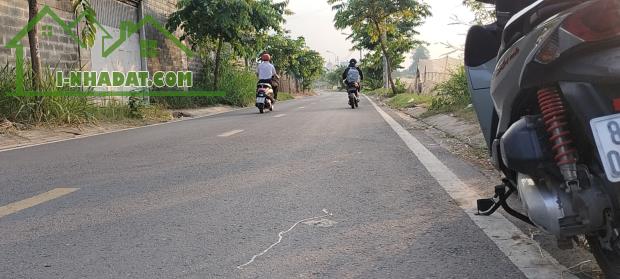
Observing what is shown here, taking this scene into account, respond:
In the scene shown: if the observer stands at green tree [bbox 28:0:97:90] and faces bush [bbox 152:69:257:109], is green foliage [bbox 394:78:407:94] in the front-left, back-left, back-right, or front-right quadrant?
front-right

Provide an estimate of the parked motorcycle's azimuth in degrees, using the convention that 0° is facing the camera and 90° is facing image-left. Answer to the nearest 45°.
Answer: approximately 135°

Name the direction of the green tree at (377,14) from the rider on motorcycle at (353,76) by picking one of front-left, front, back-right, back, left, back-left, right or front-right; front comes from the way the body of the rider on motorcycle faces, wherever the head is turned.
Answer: front

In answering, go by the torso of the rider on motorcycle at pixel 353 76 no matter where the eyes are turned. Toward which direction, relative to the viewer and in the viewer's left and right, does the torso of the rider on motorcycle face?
facing away from the viewer

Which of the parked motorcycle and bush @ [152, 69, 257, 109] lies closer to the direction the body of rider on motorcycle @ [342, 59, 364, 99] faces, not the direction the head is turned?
the bush

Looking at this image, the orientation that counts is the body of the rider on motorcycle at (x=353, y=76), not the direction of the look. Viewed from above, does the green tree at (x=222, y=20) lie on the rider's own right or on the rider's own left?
on the rider's own left

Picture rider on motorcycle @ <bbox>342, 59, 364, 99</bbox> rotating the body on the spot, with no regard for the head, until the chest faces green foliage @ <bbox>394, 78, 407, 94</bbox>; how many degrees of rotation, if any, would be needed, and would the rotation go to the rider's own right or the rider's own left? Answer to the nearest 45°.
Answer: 0° — they already face it

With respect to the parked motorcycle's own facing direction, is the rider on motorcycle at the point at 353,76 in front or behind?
in front

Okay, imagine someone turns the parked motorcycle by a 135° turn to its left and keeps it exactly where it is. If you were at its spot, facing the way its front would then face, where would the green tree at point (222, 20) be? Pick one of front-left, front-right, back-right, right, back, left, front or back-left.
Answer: back-right

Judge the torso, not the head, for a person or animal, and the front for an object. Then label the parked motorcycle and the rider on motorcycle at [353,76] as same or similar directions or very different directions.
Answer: same or similar directions

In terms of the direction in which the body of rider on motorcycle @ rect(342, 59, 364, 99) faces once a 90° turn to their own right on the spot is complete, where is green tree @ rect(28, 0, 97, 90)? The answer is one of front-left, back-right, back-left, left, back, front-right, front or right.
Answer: back-right

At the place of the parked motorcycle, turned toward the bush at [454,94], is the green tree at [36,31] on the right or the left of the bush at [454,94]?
left

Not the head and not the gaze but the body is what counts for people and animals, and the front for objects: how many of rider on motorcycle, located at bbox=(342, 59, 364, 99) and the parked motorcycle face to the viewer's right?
0

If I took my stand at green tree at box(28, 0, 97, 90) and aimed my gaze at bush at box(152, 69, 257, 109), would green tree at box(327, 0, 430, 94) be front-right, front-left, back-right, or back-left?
front-right

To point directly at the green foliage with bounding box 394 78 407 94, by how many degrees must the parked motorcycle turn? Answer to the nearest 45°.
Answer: approximately 45° to its right

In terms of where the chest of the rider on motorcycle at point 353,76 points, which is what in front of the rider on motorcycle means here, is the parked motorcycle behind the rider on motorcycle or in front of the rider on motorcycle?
behind
